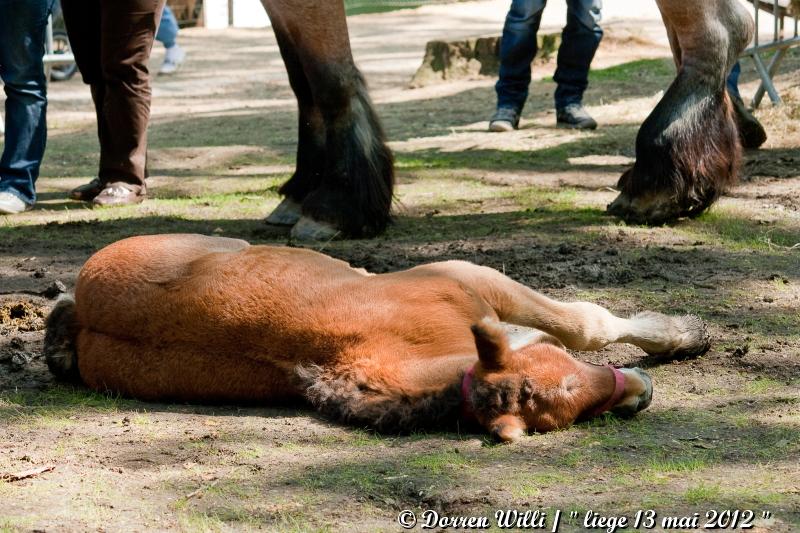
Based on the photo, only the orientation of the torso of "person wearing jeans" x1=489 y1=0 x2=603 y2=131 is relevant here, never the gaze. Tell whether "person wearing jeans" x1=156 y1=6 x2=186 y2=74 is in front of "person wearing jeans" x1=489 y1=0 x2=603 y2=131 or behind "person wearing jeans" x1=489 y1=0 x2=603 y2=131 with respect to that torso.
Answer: behind

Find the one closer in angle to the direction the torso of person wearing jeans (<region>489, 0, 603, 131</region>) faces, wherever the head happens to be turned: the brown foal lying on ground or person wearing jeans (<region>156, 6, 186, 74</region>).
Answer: the brown foal lying on ground

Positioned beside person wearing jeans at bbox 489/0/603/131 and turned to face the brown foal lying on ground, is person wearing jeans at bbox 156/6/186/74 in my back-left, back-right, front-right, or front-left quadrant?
back-right

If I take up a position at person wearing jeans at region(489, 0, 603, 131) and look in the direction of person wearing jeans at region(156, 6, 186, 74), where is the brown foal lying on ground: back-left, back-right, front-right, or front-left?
back-left

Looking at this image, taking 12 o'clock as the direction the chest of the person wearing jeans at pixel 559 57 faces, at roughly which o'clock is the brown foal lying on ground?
The brown foal lying on ground is roughly at 12 o'clock from the person wearing jeans.

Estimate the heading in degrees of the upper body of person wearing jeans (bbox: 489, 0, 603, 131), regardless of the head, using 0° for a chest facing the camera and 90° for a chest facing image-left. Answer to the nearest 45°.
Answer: approximately 0°
